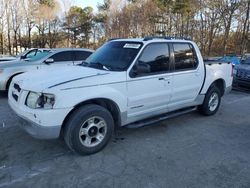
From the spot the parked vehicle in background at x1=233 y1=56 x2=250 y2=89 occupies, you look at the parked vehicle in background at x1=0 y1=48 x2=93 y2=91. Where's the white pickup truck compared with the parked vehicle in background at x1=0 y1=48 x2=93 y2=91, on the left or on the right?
left

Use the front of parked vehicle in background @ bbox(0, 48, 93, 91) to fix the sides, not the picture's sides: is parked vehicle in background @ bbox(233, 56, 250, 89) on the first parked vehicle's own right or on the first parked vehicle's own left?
on the first parked vehicle's own left

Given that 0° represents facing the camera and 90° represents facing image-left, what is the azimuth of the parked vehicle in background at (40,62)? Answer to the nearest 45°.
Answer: approximately 45°

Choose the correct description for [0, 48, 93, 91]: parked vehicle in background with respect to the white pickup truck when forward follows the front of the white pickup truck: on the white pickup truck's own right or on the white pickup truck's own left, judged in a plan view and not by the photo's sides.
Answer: on the white pickup truck's own right

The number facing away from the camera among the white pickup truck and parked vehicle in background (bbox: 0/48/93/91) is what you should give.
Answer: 0

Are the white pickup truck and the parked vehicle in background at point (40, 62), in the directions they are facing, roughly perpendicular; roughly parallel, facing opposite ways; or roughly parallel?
roughly parallel

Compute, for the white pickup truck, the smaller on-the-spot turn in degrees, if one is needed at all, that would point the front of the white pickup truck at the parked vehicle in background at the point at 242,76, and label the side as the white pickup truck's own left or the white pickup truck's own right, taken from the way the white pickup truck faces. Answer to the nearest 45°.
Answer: approximately 180°

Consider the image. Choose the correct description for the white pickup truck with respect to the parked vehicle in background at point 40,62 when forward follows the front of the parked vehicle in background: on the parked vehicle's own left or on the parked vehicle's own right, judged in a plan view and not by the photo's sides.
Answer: on the parked vehicle's own left
